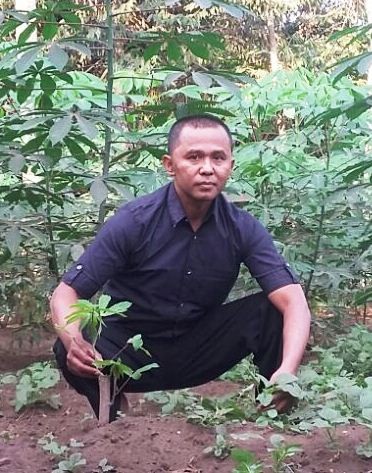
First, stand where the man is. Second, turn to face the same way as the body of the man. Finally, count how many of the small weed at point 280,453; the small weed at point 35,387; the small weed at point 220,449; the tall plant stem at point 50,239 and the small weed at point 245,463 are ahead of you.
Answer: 3

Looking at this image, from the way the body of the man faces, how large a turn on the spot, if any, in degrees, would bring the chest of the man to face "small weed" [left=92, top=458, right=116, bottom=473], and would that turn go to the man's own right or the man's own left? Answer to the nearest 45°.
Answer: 0° — they already face it

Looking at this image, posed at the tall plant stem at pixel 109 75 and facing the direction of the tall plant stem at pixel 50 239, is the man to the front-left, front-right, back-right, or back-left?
back-left

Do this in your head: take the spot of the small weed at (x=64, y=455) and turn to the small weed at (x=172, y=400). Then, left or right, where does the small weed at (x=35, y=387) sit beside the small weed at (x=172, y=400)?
left

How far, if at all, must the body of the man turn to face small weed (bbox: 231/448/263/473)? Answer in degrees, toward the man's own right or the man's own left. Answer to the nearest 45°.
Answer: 0° — they already face it

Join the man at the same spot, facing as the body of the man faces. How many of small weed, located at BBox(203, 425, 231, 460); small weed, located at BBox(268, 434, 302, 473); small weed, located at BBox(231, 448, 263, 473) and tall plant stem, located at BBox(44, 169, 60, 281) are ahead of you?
3

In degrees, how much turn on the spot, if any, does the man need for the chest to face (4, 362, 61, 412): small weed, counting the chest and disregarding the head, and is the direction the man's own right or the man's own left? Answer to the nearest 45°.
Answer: approximately 135° to the man's own right

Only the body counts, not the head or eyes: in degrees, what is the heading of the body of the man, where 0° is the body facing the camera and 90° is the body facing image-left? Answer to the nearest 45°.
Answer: approximately 0°

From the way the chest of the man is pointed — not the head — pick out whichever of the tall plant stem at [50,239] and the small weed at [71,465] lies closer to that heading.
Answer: the small weed
